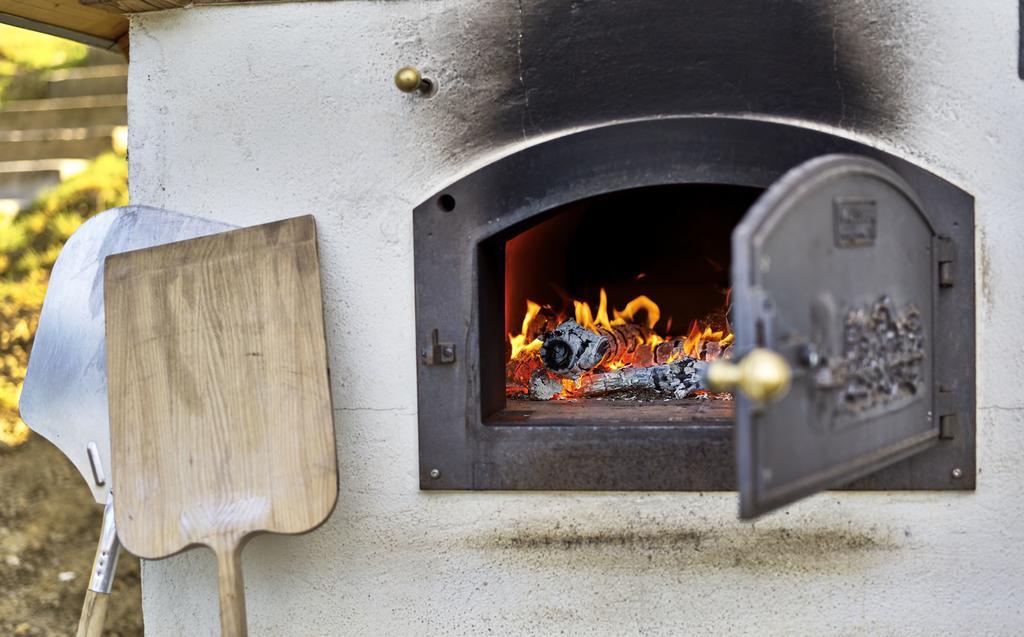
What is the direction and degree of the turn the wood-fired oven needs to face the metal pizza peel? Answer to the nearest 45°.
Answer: approximately 90° to its right

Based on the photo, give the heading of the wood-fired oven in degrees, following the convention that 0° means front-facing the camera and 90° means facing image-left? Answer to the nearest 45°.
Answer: approximately 0°
